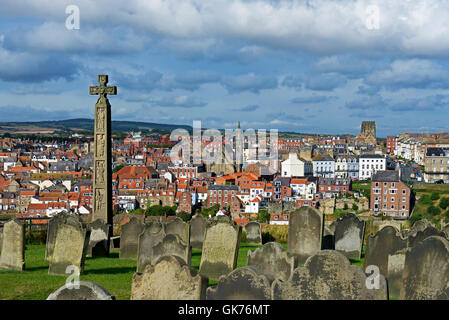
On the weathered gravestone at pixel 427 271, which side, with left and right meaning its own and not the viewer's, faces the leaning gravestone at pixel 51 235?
right

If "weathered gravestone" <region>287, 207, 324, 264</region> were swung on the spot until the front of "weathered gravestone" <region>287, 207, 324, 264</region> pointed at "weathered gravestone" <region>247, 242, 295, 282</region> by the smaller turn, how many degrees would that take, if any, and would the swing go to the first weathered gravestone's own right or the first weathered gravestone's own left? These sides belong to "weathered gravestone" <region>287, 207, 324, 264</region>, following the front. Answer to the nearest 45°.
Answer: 0° — it already faces it

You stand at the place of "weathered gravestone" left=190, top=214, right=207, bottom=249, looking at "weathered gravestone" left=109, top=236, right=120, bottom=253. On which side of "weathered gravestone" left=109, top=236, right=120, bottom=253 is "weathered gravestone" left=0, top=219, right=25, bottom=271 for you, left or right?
left

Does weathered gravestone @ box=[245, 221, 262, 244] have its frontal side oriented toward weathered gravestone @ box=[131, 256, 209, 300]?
yes

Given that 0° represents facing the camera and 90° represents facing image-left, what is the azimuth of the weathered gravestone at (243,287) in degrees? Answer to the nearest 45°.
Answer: approximately 0°

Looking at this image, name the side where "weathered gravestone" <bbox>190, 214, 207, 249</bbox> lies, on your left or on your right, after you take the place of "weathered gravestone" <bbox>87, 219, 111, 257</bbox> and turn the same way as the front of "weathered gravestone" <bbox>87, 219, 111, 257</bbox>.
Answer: on your left

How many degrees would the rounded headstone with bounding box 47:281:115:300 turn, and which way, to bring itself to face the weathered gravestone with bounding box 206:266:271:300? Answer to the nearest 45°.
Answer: approximately 90° to its left
